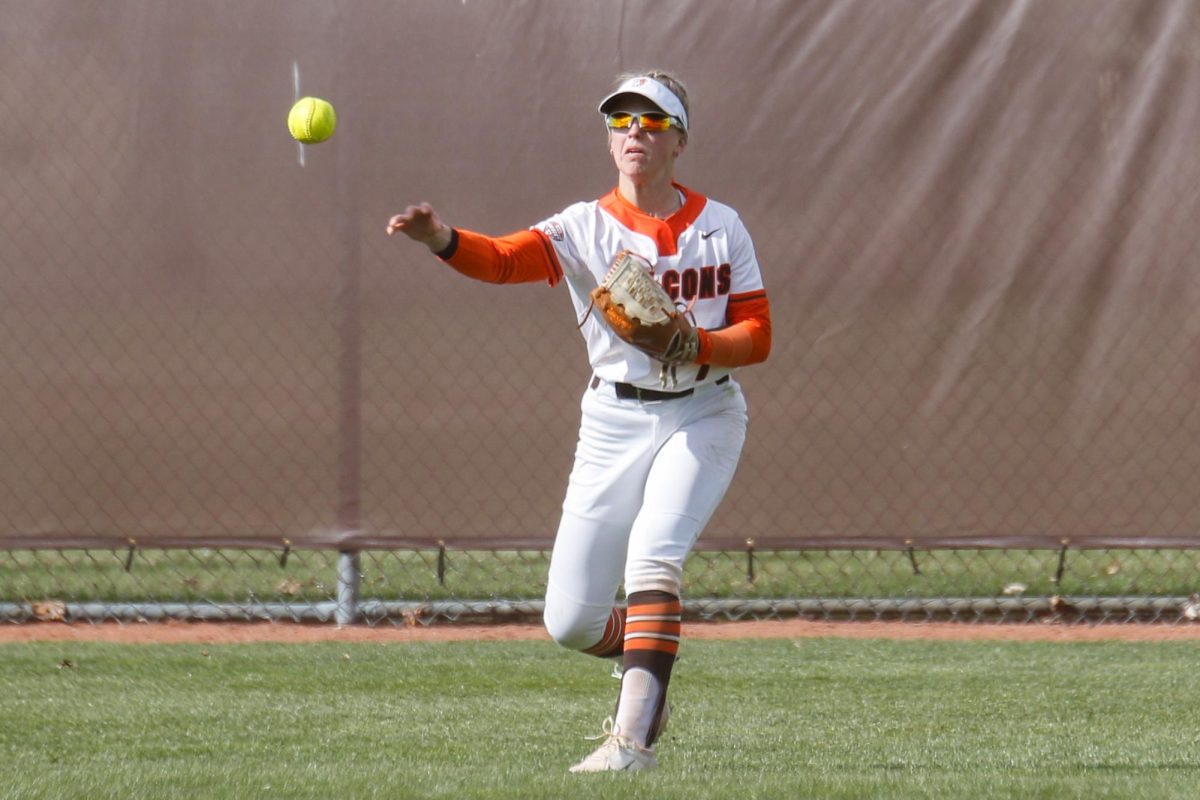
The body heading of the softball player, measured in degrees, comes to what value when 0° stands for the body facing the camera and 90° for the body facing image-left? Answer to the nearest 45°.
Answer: approximately 0°
